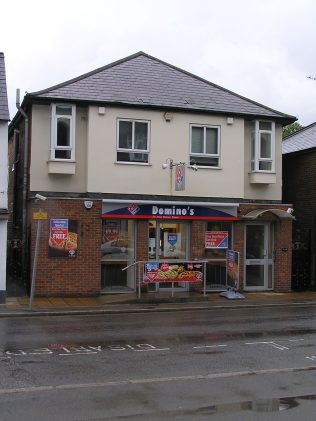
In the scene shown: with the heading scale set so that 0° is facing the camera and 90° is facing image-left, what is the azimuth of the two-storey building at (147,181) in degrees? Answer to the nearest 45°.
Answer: approximately 0°

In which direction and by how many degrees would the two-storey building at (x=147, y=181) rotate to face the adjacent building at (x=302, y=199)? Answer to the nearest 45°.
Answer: approximately 135° to its left

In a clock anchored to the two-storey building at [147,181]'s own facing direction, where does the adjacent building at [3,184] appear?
The adjacent building is roughly at 2 o'clock from the two-storey building.

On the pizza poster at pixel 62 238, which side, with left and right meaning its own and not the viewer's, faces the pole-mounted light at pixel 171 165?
left

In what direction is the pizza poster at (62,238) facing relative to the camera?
toward the camera

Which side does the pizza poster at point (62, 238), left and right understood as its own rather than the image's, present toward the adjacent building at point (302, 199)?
left
